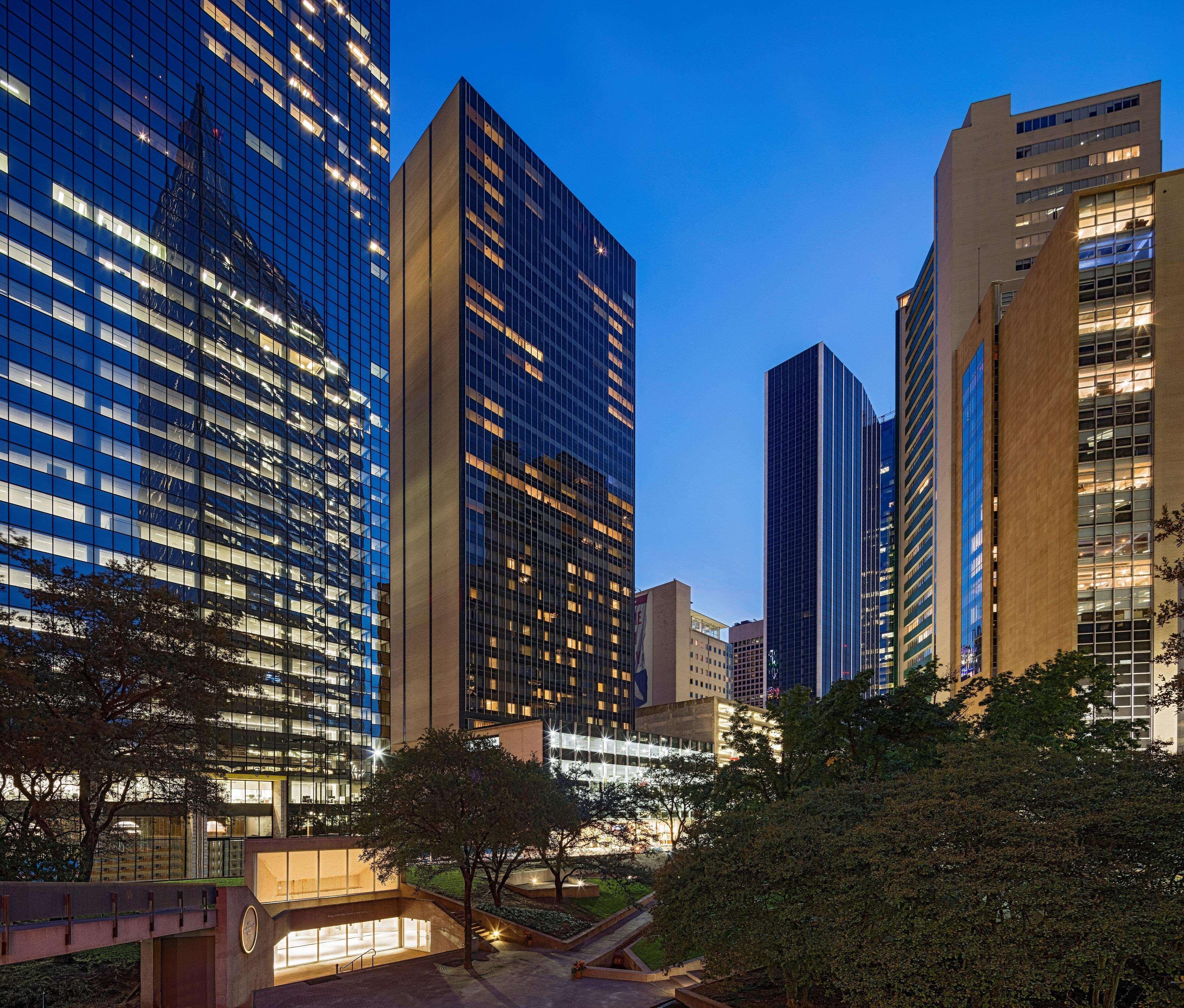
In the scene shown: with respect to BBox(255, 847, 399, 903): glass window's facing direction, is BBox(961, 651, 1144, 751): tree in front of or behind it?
in front

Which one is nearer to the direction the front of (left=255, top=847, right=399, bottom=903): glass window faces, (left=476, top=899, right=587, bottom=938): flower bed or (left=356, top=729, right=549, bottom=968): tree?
the tree

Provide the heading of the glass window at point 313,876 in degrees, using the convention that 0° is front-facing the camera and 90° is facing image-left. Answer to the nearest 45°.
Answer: approximately 315°

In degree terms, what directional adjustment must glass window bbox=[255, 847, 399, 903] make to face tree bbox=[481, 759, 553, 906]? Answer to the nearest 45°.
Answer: approximately 45° to its left

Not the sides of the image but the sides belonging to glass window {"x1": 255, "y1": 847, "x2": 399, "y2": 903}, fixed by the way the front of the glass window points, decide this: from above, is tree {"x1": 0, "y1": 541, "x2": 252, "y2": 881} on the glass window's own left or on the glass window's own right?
on the glass window's own right
